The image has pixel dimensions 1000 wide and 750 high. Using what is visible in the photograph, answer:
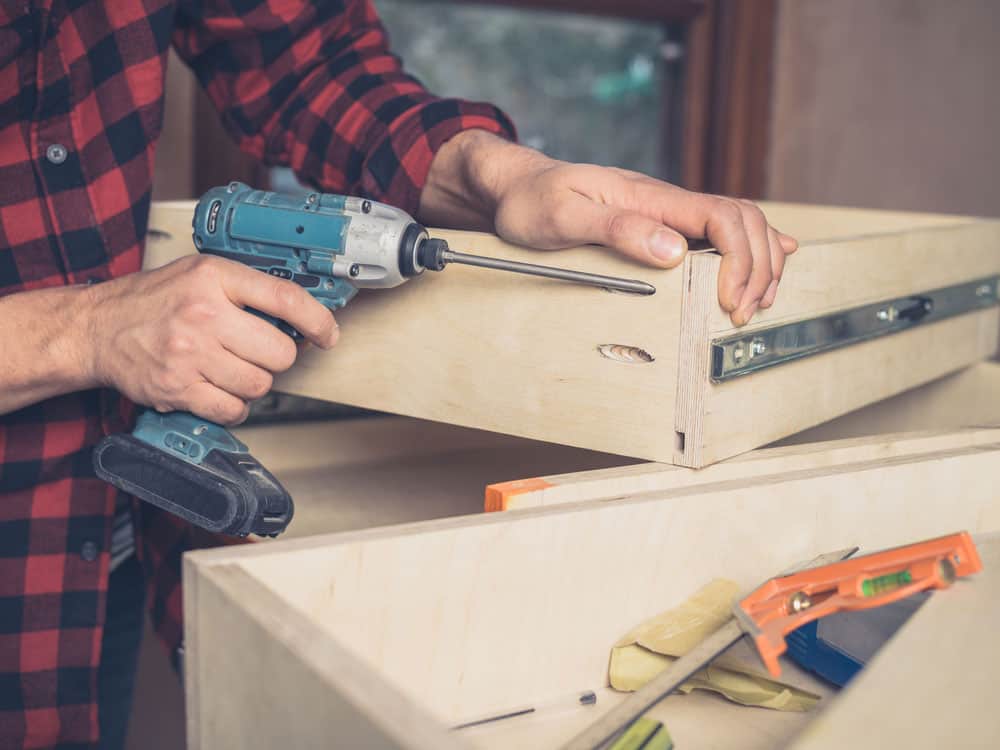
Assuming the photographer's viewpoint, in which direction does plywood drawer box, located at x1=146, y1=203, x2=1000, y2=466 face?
facing the viewer and to the left of the viewer
